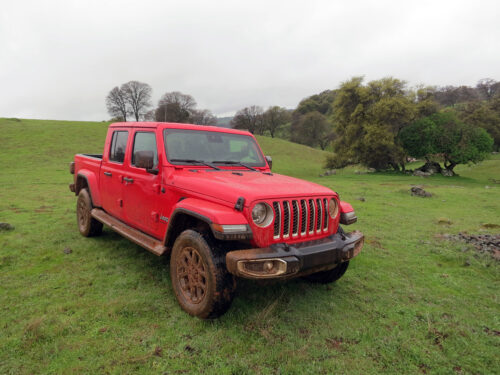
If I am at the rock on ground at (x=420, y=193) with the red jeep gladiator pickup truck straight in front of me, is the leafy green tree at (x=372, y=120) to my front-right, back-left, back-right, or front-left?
back-right

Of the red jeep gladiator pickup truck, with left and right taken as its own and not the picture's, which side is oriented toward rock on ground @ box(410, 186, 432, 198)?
left

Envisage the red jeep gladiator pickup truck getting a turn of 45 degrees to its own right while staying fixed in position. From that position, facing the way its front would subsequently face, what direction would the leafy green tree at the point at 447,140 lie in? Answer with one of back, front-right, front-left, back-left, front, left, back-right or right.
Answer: back-left

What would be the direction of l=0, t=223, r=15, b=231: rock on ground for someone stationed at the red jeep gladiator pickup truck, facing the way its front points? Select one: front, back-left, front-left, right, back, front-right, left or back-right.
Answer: back

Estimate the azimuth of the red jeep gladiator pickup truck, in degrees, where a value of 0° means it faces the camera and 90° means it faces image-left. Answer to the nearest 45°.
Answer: approximately 315°

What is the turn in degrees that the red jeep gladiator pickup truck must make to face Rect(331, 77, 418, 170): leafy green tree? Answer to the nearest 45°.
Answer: approximately 90° to its left
